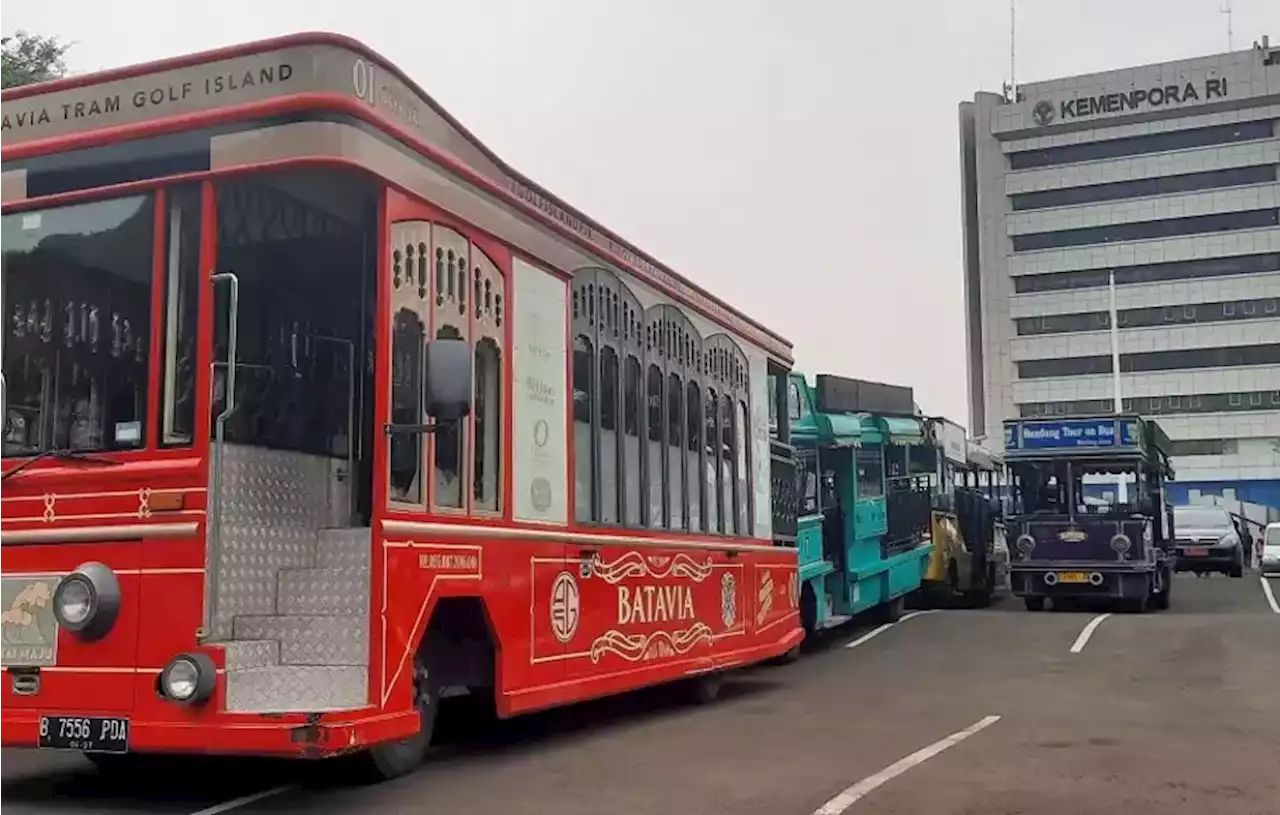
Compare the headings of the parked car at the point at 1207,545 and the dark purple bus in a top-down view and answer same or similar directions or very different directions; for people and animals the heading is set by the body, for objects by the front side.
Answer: same or similar directions

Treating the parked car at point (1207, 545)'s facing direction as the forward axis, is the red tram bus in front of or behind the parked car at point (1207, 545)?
in front

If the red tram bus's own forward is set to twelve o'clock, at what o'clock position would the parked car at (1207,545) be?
The parked car is roughly at 6 o'clock from the red tram bus.

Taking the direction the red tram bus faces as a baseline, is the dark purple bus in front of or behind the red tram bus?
behind

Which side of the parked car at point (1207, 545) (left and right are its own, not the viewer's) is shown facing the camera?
front

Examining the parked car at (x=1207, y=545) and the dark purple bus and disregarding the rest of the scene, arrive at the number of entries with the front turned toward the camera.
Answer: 2

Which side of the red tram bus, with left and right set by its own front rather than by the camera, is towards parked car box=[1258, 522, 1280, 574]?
back

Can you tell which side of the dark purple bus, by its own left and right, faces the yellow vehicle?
right

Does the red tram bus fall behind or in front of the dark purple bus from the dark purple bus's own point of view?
in front

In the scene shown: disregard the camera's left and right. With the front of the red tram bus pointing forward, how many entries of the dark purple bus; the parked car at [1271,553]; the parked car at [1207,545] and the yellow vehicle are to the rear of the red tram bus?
4

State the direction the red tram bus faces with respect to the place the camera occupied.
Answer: facing the viewer and to the left of the viewer

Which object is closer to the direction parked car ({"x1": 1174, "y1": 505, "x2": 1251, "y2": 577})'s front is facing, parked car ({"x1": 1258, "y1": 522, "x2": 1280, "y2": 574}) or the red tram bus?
the red tram bus
